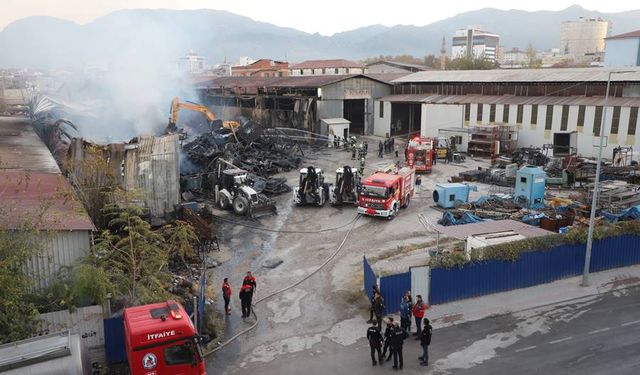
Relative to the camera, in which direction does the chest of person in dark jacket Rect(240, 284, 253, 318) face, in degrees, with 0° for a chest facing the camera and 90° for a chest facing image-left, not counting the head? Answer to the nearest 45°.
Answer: approximately 180°

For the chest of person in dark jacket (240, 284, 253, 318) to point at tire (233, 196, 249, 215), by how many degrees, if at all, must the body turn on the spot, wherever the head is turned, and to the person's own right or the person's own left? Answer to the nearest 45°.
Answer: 0° — they already face it

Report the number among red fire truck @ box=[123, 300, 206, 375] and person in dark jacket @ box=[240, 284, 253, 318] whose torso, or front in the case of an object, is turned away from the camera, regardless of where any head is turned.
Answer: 1

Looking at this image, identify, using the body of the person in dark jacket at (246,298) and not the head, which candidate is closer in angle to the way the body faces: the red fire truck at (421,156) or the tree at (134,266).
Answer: the red fire truck

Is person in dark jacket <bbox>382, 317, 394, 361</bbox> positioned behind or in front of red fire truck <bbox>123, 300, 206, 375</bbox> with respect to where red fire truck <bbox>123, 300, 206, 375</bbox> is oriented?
in front

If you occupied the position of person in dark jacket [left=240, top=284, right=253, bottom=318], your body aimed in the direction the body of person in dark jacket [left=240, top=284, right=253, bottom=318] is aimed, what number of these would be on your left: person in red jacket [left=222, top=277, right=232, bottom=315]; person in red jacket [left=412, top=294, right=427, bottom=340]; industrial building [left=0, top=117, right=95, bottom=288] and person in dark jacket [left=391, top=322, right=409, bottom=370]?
2

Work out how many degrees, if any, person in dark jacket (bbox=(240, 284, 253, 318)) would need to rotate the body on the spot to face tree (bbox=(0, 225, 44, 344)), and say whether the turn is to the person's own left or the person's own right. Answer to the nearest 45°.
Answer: approximately 135° to the person's own left

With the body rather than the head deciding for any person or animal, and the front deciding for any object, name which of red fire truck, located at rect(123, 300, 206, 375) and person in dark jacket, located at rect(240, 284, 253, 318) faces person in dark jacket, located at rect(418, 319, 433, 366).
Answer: the red fire truck

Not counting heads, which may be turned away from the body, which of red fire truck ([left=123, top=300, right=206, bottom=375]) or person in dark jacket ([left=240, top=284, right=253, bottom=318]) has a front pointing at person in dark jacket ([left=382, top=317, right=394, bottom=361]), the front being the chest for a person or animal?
the red fire truck

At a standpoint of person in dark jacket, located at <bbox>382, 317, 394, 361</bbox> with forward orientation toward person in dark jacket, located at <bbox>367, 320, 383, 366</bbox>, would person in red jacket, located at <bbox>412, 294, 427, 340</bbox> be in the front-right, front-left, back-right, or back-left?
back-right
